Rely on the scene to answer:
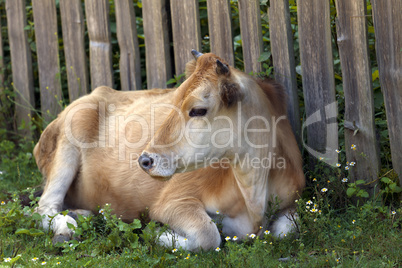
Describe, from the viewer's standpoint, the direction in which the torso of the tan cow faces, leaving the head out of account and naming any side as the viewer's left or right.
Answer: facing the viewer and to the right of the viewer
